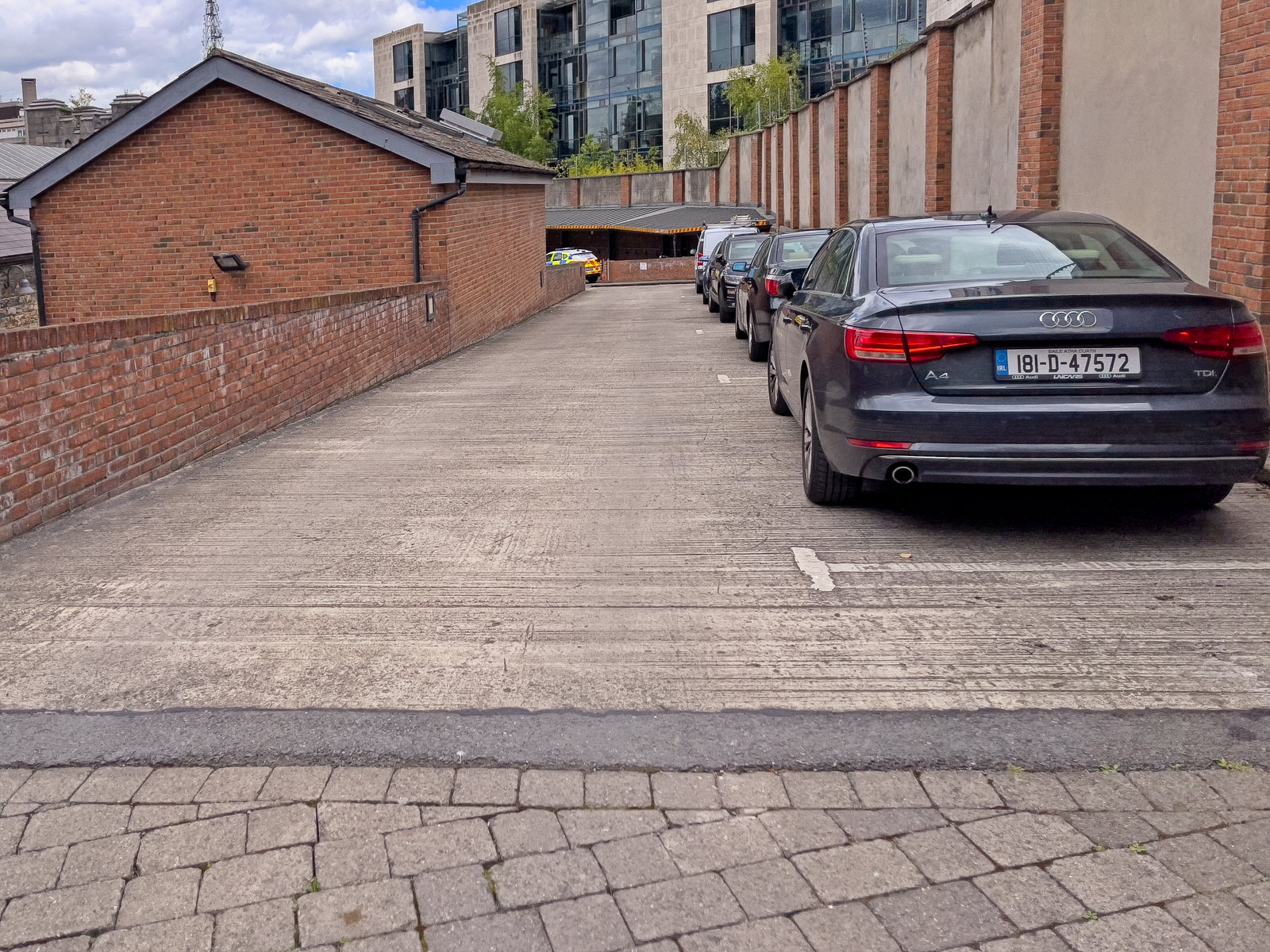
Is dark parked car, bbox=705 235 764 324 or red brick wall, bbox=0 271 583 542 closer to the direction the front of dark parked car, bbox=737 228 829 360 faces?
the dark parked car

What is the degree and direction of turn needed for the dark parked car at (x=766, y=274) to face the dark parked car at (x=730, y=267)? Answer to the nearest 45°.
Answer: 0° — it already faces it

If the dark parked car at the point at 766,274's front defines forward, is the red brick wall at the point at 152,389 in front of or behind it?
behind

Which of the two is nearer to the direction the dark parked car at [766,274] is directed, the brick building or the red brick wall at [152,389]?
the brick building

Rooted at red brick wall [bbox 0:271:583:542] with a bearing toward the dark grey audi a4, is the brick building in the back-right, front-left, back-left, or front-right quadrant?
back-left

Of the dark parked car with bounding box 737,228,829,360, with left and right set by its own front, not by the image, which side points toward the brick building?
left

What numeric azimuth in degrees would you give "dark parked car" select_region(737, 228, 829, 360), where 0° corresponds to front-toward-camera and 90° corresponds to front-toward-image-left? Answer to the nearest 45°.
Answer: approximately 180°

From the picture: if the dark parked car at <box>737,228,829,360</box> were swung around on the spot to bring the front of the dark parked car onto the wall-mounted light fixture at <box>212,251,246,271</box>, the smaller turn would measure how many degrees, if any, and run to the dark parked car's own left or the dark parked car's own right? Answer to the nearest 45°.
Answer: approximately 90° to the dark parked car's own left

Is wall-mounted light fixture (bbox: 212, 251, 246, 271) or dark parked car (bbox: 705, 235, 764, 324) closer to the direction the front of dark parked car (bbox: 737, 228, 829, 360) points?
the dark parked car

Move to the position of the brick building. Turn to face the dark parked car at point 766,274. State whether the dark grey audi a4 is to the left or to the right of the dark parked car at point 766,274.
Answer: right

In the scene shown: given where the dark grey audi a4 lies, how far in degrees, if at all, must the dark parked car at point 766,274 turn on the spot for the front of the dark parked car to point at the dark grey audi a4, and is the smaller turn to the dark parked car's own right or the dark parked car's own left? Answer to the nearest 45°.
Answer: approximately 180°
